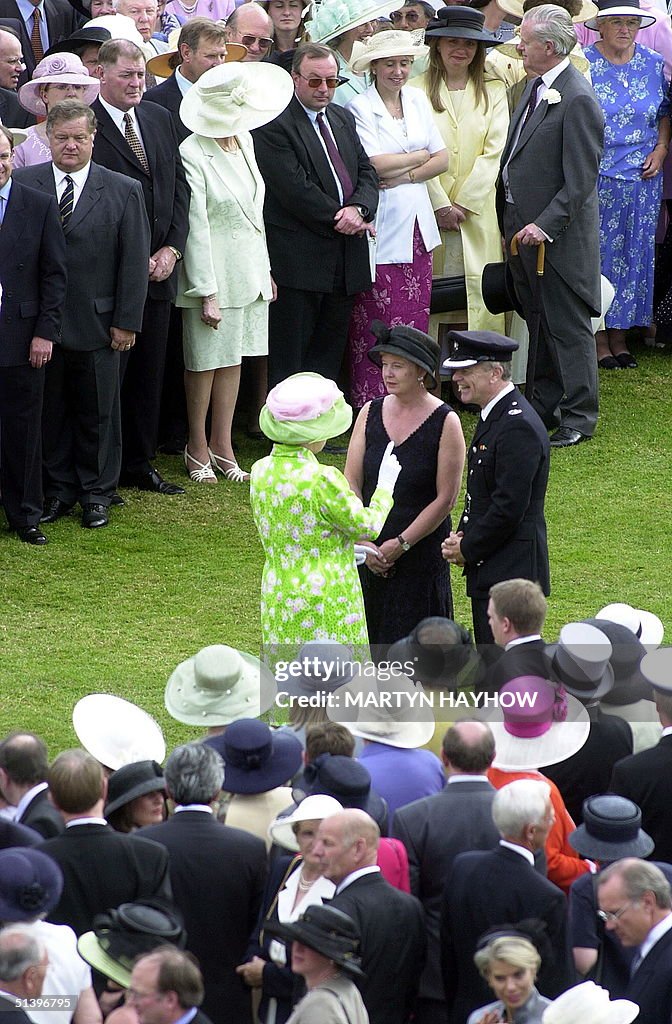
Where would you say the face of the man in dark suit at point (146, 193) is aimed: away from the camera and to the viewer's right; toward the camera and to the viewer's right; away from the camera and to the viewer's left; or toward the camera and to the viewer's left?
toward the camera and to the viewer's right

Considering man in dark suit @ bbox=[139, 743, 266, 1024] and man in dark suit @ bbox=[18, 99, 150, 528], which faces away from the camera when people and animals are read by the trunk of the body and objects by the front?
man in dark suit @ bbox=[139, 743, 266, 1024]

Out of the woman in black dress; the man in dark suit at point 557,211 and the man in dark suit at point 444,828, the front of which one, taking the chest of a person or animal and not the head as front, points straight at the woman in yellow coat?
the man in dark suit at point 444,828

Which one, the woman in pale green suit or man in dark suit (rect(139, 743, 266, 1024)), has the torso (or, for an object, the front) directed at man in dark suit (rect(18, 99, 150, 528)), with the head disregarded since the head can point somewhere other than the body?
man in dark suit (rect(139, 743, 266, 1024))

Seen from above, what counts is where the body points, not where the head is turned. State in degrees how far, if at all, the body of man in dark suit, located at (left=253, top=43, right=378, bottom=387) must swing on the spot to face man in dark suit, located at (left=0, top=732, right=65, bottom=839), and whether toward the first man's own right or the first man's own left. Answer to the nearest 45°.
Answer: approximately 45° to the first man's own right

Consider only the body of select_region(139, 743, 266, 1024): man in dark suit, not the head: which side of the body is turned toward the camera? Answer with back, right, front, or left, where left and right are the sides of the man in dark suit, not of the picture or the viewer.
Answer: back

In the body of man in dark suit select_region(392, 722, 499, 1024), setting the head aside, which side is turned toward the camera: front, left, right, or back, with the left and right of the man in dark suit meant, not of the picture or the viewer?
back

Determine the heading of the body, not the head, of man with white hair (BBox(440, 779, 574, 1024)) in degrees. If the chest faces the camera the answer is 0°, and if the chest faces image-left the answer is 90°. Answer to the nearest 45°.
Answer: approximately 225°

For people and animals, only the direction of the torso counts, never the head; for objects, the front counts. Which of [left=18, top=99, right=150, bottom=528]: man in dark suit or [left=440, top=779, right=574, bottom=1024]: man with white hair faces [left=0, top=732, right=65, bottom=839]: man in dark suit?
[left=18, top=99, right=150, bottom=528]: man in dark suit

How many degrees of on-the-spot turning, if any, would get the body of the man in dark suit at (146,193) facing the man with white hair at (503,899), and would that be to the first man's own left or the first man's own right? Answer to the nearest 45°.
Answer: approximately 45° to the first man's own right

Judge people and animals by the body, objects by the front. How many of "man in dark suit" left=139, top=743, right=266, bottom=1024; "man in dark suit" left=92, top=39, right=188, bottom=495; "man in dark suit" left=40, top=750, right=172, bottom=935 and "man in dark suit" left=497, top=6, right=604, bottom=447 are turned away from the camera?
2

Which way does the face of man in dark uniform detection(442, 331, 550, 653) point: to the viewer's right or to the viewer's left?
to the viewer's left

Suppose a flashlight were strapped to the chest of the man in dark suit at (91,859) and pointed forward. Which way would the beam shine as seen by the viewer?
away from the camera

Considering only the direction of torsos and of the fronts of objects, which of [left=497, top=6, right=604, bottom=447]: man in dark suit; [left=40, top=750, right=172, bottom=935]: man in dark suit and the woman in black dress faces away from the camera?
[left=40, top=750, right=172, bottom=935]: man in dark suit

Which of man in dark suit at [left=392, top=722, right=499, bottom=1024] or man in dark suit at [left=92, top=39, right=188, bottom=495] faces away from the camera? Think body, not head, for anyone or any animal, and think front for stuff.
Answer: man in dark suit at [left=392, top=722, right=499, bottom=1024]
